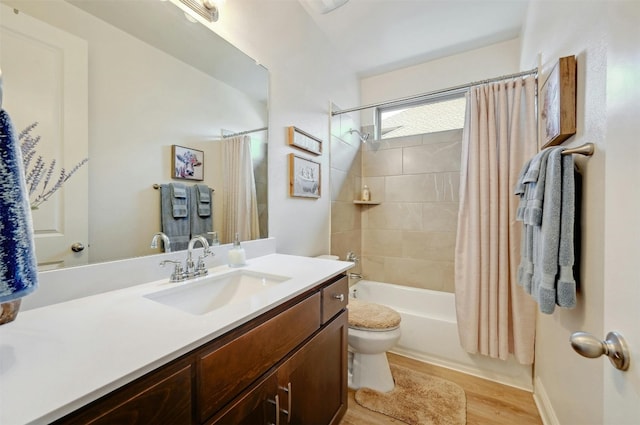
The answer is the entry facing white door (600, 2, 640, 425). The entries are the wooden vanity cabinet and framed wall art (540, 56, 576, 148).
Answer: the wooden vanity cabinet

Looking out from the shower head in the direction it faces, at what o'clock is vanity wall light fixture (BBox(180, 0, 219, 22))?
The vanity wall light fixture is roughly at 4 o'clock from the shower head.

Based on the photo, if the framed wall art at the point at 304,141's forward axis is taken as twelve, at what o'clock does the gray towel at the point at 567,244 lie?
The gray towel is roughly at 12 o'clock from the framed wall art.

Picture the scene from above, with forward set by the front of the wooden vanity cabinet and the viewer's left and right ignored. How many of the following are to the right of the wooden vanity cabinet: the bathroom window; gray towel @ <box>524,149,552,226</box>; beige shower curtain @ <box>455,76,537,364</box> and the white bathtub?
0

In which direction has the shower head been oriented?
to the viewer's right

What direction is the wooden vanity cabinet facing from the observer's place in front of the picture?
facing the viewer and to the right of the viewer

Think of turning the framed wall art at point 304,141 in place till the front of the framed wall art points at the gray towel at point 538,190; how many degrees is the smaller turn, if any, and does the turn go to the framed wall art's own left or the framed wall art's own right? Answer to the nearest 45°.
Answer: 0° — it already faces it

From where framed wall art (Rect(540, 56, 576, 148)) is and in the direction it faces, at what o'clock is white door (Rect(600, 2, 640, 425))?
The white door is roughly at 9 o'clock from the framed wall art.

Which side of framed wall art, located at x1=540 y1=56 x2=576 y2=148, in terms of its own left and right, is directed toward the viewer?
left

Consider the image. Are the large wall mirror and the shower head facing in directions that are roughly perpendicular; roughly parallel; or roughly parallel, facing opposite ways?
roughly parallel

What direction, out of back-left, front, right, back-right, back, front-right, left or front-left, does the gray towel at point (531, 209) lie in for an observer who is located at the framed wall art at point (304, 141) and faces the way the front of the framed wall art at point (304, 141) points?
front

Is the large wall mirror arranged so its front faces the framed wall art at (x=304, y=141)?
no
